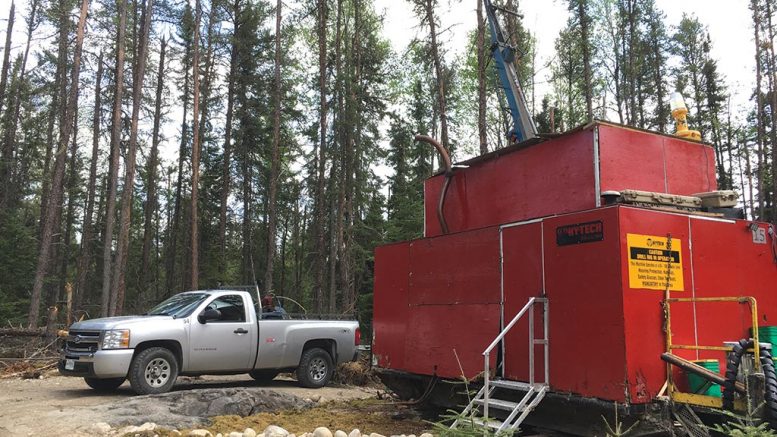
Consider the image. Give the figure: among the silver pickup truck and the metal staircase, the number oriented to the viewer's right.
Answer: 0

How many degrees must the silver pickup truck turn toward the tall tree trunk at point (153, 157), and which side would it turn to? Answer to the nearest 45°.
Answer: approximately 135° to its right

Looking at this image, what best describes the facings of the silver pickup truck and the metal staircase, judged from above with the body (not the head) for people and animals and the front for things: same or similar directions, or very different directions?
same or similar directions

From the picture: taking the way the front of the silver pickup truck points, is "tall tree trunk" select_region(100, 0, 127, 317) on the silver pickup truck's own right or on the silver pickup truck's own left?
on the silver pickup truck's own right

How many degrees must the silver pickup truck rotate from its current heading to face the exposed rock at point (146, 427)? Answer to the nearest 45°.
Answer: approximately 45° to its left

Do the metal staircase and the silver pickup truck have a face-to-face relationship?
no

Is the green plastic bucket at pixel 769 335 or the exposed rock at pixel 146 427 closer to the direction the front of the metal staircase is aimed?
the exposed rock

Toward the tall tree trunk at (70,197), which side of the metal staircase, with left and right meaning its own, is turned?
right

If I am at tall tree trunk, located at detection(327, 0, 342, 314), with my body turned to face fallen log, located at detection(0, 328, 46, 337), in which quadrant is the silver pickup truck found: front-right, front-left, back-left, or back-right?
front-left

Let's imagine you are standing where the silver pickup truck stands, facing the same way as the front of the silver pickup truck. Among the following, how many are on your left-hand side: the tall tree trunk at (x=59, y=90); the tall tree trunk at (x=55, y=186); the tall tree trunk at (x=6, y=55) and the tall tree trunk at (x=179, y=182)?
0

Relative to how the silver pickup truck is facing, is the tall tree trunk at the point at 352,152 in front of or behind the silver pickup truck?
behind

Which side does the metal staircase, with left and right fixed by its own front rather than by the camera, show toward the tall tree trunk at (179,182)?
right

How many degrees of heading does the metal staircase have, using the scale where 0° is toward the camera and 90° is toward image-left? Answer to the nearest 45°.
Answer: approximately 45°

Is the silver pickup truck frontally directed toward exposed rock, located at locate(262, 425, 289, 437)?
no

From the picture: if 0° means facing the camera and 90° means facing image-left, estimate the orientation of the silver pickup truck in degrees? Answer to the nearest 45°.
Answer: approximately 45°

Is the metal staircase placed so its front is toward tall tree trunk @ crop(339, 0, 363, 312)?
no
